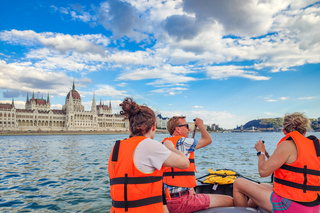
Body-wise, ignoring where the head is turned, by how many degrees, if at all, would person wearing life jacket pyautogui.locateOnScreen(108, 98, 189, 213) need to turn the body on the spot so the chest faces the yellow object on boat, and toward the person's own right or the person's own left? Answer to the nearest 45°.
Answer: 0° — they already face it

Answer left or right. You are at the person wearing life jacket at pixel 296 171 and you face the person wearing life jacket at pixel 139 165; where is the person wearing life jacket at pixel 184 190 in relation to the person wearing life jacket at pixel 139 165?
right

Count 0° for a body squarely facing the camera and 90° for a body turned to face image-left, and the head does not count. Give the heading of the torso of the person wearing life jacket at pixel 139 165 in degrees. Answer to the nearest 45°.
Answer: approximately 225°

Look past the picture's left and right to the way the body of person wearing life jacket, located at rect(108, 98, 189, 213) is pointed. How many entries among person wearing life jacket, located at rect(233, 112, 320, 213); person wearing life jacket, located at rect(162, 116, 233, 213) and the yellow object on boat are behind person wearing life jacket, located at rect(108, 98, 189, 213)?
0

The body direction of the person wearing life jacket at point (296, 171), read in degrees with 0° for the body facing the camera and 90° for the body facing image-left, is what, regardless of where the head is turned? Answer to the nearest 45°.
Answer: approximately 135°
